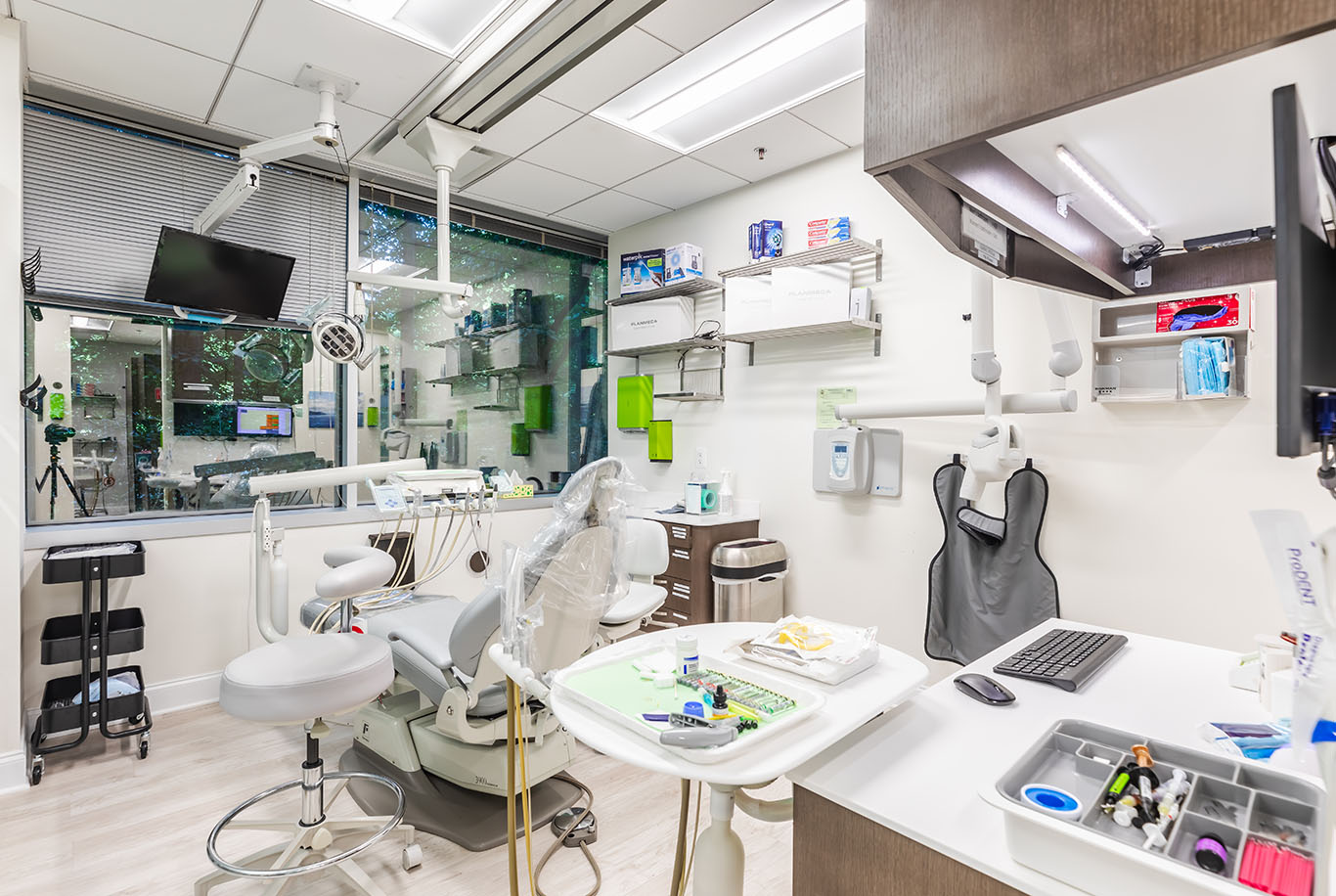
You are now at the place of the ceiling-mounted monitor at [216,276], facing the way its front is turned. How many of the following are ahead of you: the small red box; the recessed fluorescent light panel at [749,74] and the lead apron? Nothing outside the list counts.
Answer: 3

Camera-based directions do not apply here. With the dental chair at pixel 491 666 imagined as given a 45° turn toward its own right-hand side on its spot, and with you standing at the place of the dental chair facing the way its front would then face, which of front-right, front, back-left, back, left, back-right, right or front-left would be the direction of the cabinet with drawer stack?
front-right

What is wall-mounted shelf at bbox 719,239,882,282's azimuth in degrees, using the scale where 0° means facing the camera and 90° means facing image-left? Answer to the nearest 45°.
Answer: approximately 45°

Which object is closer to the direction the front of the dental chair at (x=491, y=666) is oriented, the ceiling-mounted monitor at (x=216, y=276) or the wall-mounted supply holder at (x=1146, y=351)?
the ceiling-mounted monitor

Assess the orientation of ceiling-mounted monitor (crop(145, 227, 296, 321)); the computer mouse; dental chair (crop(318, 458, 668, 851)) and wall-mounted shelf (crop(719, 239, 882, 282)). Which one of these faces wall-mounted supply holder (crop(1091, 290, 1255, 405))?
the ceiling-mounted monitor

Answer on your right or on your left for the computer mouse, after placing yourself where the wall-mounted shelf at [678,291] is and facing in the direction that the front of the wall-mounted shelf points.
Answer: on your left

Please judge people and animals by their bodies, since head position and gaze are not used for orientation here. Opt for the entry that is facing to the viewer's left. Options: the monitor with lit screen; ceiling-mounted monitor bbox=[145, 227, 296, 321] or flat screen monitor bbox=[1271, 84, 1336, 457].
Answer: the flat screen monitor

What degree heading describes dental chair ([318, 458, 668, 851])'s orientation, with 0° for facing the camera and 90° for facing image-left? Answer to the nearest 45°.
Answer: approximately 135°

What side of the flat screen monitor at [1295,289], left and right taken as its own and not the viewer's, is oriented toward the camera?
left

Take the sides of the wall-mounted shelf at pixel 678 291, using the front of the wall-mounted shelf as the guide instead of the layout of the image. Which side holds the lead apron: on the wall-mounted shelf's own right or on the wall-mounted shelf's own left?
on the wall-mounted shelf's own left

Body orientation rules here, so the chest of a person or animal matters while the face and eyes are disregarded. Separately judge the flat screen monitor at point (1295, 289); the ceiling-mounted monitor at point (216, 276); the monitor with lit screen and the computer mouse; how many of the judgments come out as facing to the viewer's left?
1

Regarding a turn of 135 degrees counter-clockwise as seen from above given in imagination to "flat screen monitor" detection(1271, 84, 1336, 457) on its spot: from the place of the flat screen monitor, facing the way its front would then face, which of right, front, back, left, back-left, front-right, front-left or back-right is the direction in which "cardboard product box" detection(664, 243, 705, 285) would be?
back

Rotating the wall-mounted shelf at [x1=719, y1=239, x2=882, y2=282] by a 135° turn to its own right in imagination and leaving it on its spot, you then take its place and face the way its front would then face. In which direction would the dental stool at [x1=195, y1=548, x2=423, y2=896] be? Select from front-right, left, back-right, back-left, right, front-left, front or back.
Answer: back-left
